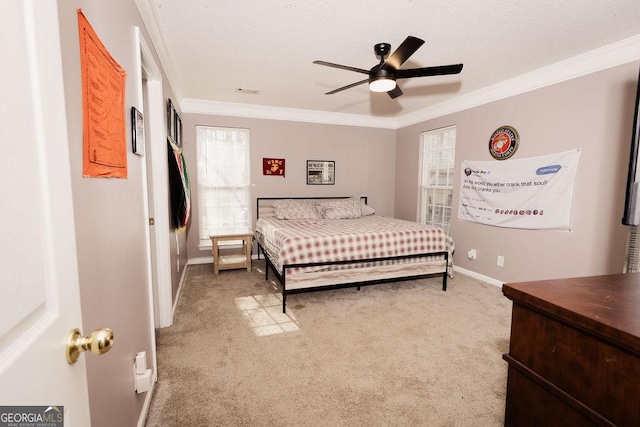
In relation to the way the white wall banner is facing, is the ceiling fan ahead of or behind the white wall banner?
ahead

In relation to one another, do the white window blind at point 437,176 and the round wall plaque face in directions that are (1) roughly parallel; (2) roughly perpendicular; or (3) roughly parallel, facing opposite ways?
roughly parallel

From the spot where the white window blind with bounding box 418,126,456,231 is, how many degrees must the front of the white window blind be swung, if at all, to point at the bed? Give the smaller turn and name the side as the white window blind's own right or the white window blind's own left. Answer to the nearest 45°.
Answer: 0° — it already faces it

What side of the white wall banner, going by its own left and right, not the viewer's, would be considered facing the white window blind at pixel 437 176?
right

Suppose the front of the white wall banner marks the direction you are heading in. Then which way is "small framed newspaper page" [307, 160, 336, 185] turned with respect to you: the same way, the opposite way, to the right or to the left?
to the left

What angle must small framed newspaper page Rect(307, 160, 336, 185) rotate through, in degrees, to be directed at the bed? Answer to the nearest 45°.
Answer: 0° — it already faces it

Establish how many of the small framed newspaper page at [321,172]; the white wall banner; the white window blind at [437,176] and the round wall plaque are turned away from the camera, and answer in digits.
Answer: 0

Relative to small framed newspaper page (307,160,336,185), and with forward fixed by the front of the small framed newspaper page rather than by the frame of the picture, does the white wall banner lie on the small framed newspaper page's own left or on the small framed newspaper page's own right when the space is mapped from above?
on the small framed newspaper page's own left

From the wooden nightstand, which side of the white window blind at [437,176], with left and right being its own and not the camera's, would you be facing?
front

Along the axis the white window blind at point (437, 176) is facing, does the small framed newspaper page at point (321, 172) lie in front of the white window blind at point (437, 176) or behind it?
in front

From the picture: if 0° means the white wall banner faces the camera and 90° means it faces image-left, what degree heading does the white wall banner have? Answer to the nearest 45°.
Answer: approximately 45°

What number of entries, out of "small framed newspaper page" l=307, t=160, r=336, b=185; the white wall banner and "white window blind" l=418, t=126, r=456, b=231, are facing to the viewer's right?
0

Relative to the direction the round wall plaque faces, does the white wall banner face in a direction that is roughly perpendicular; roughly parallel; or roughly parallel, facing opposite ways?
roughly parallel

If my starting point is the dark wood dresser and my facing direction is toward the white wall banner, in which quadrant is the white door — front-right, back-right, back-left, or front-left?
back-left

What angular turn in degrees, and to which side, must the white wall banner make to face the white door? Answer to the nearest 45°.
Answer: approximately 45° to its left

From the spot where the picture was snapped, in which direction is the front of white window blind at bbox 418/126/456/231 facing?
facing the viewer and to the left of the viewer

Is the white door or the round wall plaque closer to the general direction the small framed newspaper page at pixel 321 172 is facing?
the white door

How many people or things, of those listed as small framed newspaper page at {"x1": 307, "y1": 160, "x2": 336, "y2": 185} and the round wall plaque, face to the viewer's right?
0

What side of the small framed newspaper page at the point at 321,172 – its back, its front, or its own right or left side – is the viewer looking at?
front

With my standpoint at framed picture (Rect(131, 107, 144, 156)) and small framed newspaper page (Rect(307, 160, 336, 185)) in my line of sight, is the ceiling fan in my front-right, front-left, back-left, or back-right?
front-right
